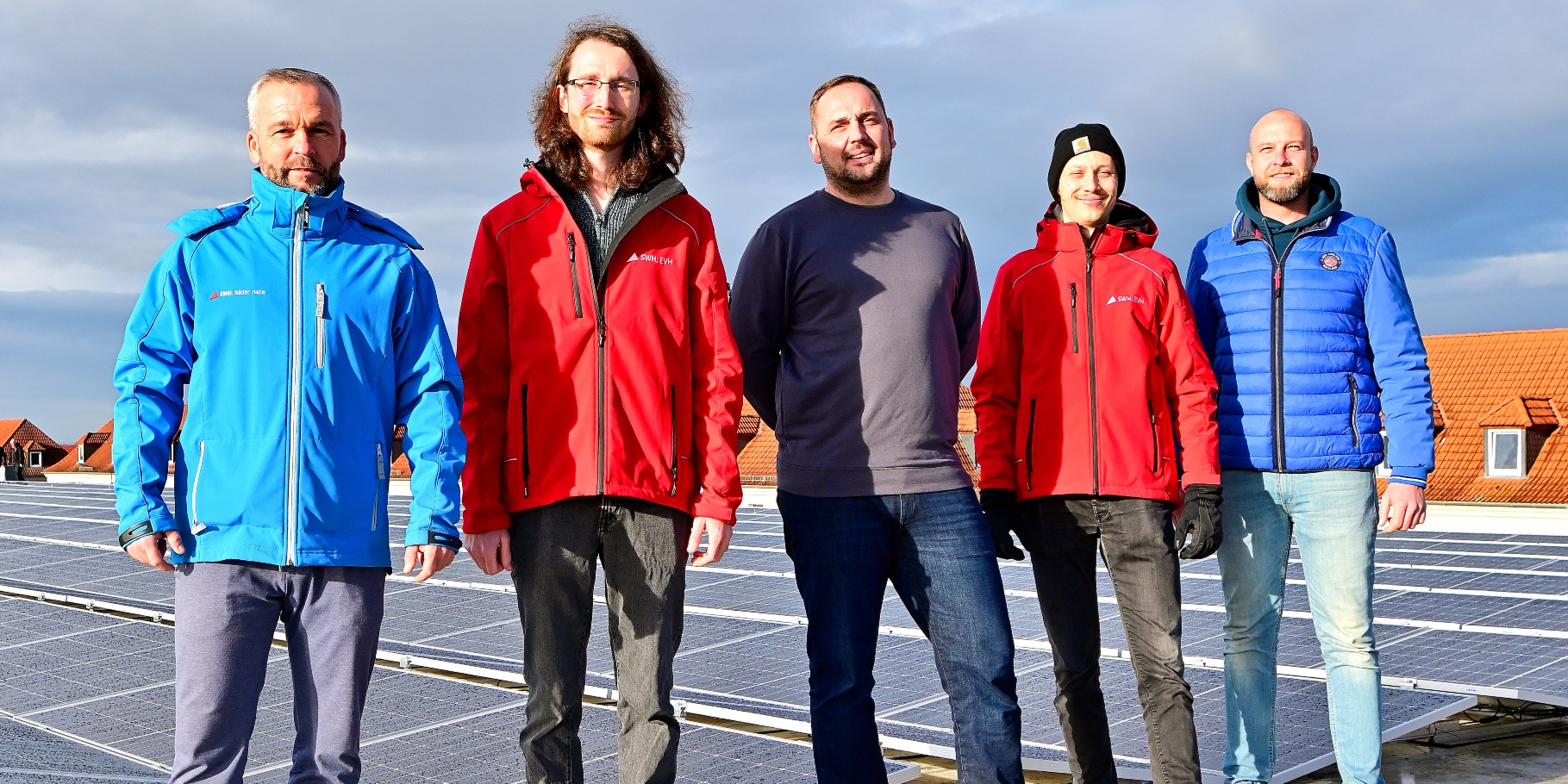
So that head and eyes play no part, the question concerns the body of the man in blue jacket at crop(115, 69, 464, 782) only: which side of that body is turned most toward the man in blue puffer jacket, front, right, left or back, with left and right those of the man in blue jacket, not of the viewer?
left

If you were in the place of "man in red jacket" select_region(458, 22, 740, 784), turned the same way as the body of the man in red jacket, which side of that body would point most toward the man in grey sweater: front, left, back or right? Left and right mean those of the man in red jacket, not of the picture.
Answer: left

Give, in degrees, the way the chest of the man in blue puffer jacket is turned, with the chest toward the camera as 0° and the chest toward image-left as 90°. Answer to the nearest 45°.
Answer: approximately 0°

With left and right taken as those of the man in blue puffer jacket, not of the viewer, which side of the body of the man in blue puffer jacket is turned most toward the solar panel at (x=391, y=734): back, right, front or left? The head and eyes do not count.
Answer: right

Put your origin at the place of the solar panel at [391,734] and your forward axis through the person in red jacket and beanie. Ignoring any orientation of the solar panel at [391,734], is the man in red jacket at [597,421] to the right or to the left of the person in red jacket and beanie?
right

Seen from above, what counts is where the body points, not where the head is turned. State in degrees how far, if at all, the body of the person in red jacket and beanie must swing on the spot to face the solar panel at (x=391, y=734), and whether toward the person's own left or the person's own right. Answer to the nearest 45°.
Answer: approximately 90° to the person's own right

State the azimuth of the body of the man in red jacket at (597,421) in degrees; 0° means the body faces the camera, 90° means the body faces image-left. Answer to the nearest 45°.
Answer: approximately 0°
